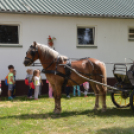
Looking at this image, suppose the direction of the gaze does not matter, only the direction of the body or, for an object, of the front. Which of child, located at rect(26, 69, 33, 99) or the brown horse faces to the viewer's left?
the brown horse

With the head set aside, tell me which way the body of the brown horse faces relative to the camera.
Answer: to the viewer's left

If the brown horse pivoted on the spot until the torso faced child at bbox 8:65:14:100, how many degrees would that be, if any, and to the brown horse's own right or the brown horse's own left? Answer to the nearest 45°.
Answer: approximately 45° to the brown horse's own right
